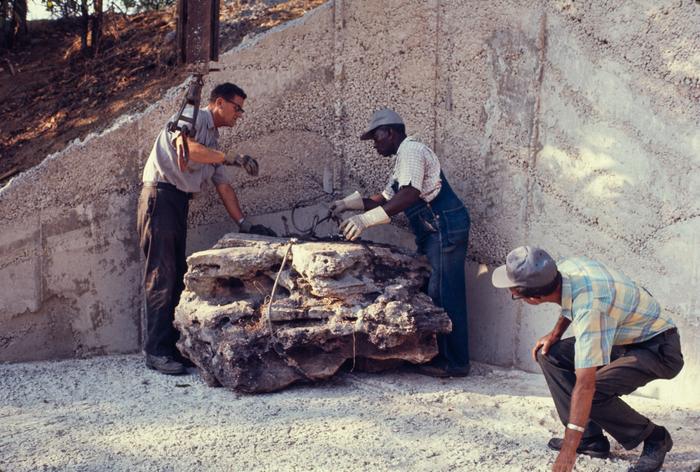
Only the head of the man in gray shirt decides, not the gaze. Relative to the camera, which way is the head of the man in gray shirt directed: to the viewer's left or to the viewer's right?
to the viewer's right

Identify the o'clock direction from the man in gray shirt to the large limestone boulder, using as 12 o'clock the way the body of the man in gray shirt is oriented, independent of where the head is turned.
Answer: The large limestone boulder is roughly at 1 o'clock from the man in gray shirt.

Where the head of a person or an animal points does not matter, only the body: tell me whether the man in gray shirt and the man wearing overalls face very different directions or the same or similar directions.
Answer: very different directions

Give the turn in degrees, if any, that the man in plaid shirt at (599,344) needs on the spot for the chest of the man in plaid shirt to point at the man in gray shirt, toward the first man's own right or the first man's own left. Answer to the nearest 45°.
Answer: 0° — they already face them

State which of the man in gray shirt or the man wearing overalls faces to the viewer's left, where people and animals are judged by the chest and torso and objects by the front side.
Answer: the man wearing overalls

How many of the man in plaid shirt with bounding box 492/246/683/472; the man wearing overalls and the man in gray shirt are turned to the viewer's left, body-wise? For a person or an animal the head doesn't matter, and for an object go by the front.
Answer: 2

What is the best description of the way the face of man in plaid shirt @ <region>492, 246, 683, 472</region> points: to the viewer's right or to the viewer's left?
to the viewer's left

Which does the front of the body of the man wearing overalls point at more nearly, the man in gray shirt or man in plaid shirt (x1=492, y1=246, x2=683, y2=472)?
the man in gray shirt

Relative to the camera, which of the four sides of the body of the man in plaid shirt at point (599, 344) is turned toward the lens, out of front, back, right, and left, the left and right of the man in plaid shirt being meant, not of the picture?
left

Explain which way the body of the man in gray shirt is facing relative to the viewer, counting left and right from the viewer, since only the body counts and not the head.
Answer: facing to the right of the viewer

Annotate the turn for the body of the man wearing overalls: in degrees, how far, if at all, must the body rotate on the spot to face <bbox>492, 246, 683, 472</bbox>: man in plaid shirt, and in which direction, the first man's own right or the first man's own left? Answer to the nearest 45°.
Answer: approximately 135° to the first man's own left

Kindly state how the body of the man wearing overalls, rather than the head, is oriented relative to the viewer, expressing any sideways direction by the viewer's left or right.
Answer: facing to the left of the viewer

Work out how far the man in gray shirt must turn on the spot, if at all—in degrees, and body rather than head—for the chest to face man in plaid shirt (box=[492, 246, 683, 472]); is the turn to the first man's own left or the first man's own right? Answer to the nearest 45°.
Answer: approximately 45° to the first man's own right
